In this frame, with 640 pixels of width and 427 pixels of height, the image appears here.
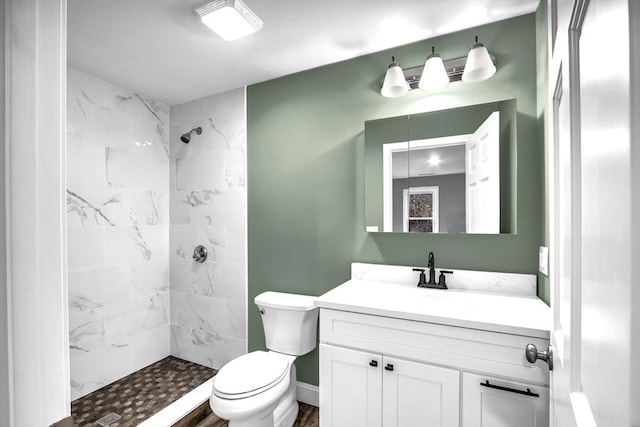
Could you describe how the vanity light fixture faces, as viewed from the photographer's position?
facing the viewer

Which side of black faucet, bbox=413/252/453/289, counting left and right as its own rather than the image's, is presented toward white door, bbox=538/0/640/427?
front

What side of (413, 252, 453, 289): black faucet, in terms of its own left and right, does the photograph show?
front

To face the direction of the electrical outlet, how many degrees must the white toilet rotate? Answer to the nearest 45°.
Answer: approximately 90° to its left

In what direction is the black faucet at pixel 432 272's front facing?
toward the camera

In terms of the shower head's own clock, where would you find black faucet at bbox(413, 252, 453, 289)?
The black faucet is roughly at 9 o'clock from the shower head.

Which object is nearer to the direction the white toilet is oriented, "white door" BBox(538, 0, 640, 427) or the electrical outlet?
the white door

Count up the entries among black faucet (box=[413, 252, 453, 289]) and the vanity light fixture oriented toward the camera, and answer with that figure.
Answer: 2
